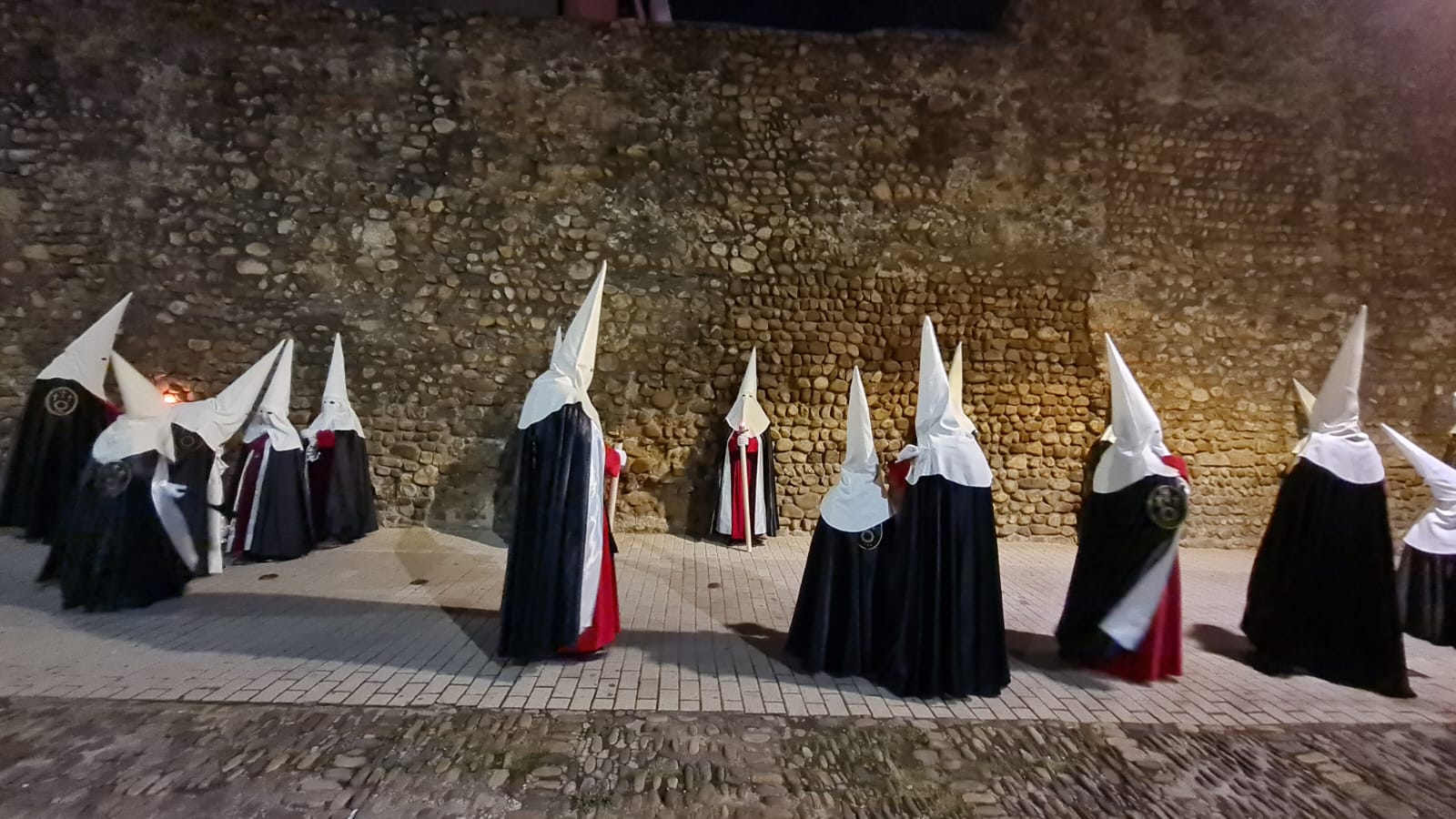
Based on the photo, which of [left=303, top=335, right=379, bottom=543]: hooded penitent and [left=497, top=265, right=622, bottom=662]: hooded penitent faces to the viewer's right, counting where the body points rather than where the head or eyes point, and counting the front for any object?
[left=497, top=265, right=622, bottom=662]: hooded penitent

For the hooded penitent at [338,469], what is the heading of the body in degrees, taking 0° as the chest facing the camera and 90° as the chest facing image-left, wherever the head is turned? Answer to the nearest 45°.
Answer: approximately 45°

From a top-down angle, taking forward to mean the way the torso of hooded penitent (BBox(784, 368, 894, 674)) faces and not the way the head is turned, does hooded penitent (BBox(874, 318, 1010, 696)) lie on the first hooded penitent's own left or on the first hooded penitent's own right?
on the first hooded penitent's own right

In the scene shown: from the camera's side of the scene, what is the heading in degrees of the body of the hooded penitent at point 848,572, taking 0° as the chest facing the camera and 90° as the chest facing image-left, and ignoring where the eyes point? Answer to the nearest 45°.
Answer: approximately 225°

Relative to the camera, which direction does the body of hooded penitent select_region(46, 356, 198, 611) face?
to the viewer's right

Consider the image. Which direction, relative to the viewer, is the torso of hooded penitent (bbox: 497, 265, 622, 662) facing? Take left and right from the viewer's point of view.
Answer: facing to the right of the viewer

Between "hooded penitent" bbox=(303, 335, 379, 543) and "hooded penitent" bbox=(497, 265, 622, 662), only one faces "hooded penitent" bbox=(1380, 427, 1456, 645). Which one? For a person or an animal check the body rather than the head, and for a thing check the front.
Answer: "hooded penitent" bbox=(497, 265, 622, 662)

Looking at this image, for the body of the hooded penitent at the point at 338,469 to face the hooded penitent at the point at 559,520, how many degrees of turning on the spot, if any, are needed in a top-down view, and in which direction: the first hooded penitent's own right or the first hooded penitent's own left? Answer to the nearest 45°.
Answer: approximately 45° to the first hooded penitent's own left

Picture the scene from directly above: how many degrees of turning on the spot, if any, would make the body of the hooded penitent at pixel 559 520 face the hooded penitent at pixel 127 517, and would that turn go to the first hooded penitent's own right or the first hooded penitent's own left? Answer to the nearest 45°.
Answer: approximately 135° to the first hooded penitent's own left

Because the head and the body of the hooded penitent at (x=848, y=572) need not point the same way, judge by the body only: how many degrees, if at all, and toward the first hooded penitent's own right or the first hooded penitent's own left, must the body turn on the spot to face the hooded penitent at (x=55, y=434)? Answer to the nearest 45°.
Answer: approximately 135° to the first hooded penitent's own left

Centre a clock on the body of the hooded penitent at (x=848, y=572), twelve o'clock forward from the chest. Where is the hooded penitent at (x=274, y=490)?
the hooded penitent at (x=274, y=490) is roughly at 8 o'clock from the hooded penitent at (x=848, y=572).

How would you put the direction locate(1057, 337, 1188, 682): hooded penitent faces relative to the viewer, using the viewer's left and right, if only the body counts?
facing to the right of the viewer

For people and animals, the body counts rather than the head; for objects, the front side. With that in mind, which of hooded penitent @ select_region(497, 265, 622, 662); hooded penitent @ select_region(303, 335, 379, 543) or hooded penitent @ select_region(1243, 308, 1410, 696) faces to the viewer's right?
hooded penitent @ select_region(497, 265, 622, 662)
